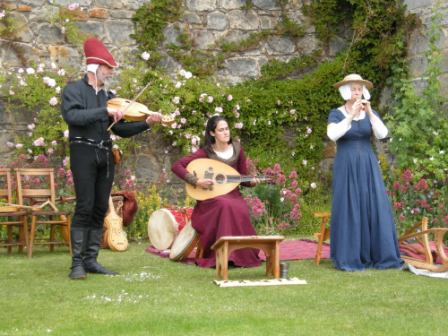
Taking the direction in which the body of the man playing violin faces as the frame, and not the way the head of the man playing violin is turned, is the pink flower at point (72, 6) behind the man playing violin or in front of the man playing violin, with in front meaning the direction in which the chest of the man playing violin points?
behind

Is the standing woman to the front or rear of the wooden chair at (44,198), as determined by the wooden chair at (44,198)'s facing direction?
to the front

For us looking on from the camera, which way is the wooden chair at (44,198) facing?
facing the viewer and to the right of the viewer

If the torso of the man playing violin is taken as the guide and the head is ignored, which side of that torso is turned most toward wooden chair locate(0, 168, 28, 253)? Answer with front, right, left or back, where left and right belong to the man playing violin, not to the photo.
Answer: back

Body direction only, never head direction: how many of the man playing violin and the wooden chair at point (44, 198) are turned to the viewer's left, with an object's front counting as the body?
0

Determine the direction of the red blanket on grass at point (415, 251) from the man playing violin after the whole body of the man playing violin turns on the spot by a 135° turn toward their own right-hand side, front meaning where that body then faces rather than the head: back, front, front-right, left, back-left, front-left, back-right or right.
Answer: back

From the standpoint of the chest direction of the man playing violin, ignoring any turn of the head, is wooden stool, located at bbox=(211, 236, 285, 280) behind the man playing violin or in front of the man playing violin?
in front
